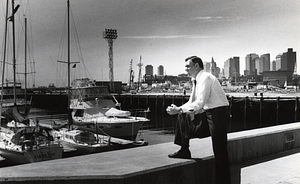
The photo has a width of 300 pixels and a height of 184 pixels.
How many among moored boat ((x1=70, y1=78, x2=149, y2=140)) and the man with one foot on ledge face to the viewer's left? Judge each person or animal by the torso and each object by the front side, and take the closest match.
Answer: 1

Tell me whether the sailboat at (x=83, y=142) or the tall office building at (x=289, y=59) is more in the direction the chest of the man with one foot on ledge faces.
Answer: the sailboat

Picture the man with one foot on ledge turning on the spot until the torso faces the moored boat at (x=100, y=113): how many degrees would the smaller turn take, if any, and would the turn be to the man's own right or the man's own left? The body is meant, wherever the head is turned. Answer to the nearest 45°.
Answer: approximately 90° to the man's own right

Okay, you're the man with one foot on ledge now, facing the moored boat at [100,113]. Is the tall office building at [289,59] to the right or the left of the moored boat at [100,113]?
right

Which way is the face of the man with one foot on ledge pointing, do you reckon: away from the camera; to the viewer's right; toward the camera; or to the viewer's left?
to the viewer's left

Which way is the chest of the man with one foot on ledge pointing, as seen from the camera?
to the viewer's left
